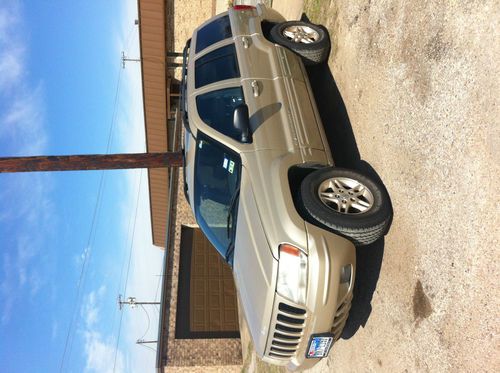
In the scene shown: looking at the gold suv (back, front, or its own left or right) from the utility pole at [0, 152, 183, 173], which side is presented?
right

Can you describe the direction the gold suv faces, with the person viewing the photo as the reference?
facing the viewer and to the left of the viewer
